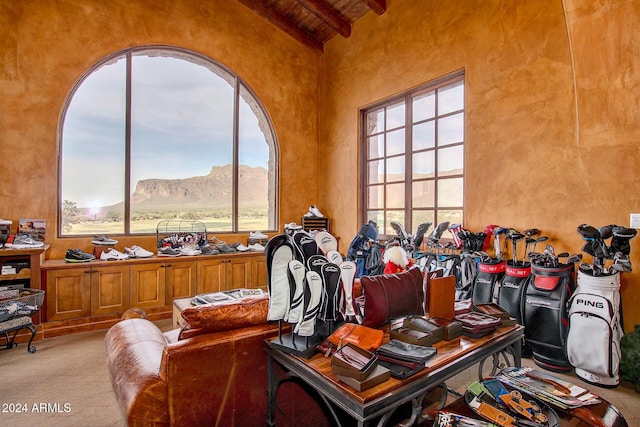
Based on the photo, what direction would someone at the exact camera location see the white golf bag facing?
facing the viewer and to the left of the viewer

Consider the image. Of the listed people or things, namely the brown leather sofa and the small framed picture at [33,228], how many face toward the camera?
1

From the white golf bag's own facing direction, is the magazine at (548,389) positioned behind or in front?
in front

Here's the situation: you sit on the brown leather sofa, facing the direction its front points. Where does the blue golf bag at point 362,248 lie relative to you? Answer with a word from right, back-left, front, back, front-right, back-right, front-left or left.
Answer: right

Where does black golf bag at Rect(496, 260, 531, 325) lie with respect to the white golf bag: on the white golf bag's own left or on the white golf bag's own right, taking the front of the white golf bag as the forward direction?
on the white golf bag's own right

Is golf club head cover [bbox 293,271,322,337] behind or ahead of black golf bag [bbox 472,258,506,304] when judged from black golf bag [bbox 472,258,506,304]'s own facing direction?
ahead

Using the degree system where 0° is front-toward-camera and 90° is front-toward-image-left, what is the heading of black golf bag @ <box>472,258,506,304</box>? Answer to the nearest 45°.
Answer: approximately 45°

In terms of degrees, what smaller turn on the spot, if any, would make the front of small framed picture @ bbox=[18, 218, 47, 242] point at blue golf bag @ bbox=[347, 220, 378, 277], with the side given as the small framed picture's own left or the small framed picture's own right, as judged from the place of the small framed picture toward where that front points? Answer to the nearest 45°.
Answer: approximately 45° to the small framed picture's own left

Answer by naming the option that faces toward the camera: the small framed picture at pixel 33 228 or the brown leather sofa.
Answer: the small framed picture

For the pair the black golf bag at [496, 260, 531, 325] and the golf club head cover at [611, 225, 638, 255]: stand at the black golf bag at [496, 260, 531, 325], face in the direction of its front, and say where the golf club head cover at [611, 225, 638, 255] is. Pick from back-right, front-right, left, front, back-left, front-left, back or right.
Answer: back-left

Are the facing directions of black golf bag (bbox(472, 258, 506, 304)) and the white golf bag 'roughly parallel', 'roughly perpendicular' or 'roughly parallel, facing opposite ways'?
roughly parallel
